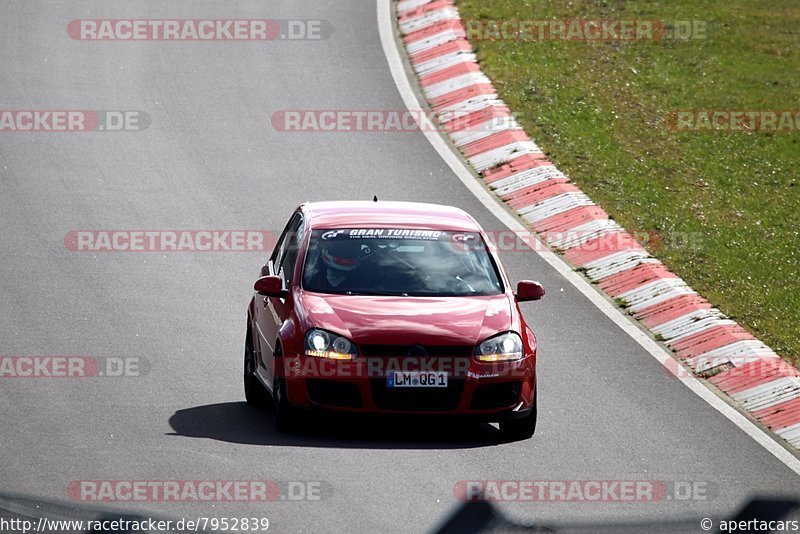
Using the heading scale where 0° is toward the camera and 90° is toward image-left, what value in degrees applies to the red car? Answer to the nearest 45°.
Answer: approximately 0°
